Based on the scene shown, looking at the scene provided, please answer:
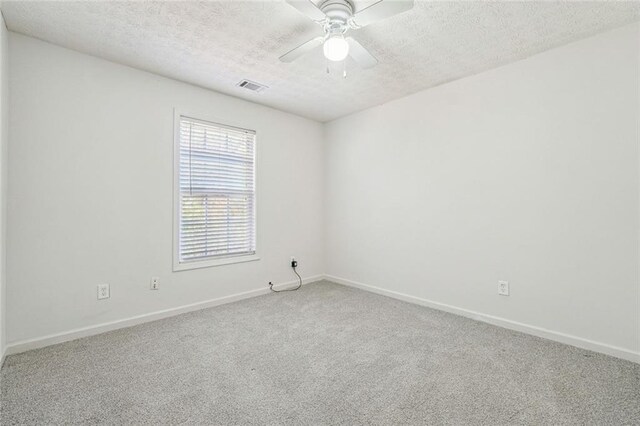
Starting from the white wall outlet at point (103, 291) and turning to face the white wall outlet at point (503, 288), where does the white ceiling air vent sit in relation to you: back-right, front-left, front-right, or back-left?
front-left

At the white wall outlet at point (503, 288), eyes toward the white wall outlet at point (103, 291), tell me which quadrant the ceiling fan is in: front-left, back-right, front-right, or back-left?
front-left

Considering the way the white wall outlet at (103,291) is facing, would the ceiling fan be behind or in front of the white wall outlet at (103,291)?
in front

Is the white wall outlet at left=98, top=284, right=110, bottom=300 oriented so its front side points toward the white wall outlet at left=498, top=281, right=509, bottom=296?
no

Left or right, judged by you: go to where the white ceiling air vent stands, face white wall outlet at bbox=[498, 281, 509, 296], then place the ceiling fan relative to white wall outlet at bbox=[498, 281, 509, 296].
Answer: right

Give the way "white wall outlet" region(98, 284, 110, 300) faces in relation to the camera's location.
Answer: facing the viewer
